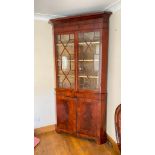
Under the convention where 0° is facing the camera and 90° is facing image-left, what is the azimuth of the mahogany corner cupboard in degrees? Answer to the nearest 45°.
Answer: approximately 45°
